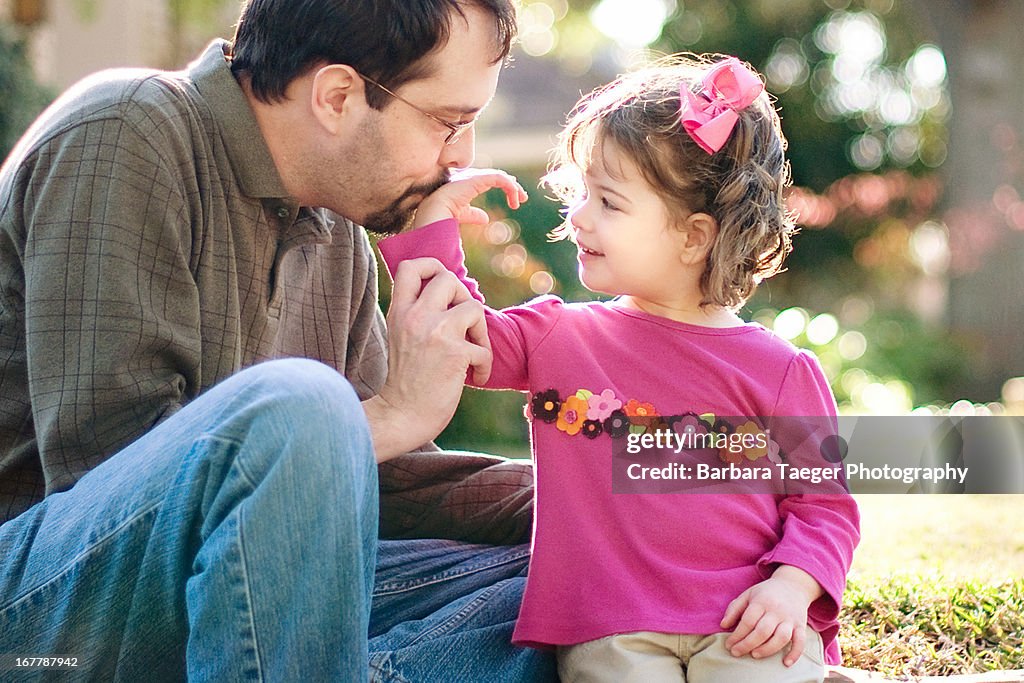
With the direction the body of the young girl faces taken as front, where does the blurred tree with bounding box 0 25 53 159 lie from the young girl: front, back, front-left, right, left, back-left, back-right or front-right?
back-right

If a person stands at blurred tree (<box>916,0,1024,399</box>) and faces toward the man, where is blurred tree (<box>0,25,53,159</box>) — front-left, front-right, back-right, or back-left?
front-right

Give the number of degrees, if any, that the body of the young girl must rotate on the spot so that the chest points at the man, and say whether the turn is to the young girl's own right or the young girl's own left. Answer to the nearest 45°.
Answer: approximately 90° to the young girl's own right

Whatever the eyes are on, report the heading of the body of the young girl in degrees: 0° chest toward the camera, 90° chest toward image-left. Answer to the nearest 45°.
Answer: approximately 0°

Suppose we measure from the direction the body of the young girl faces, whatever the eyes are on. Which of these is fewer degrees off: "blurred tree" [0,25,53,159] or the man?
the man

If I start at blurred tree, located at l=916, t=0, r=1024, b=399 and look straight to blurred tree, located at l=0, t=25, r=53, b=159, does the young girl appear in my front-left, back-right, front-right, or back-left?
front-left

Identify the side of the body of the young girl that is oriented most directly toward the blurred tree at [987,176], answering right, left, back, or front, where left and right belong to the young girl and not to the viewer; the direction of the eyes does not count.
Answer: back

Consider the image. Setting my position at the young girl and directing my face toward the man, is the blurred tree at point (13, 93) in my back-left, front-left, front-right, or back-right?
front-right

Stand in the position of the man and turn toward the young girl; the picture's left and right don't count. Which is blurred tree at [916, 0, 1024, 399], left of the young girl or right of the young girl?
left

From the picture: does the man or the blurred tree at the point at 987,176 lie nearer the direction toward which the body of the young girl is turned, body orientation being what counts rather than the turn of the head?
the man

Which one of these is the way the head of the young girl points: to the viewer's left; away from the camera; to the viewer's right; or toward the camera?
to the viewer's left

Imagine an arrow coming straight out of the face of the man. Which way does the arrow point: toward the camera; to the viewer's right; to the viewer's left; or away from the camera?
to the viewer's right
